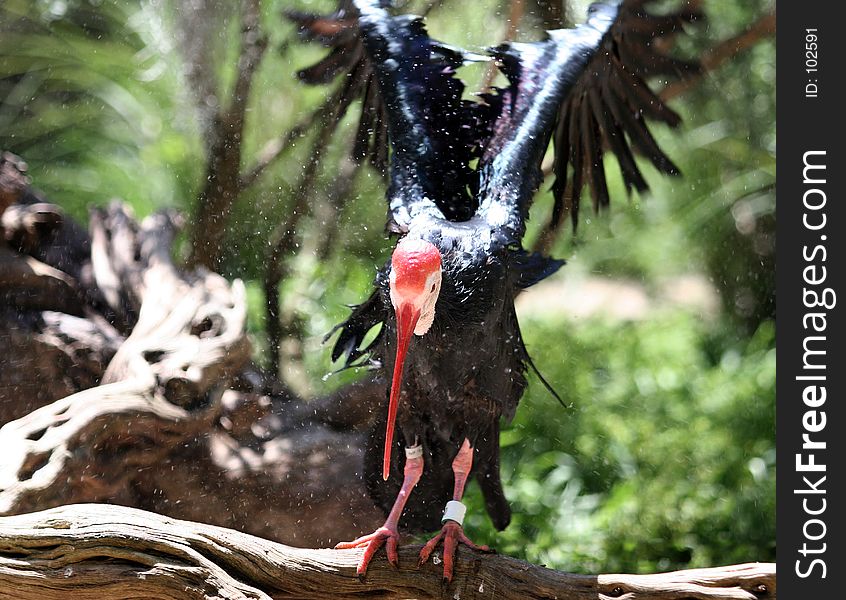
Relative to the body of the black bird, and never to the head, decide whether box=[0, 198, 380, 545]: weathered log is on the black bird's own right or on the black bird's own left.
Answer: on the black bird's own right

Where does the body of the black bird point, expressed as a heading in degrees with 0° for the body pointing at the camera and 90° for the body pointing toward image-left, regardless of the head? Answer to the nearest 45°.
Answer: approximately 0°
